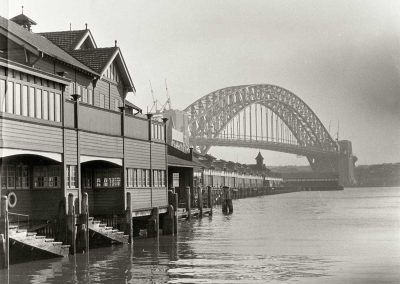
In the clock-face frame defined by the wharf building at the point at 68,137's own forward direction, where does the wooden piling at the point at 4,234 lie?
The wooden piling is roughly at 2 o'clock from the wharf building.

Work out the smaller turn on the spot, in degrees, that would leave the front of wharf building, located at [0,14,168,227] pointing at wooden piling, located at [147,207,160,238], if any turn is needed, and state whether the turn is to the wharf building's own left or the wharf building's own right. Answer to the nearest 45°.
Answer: approximately 90° to the wharf building's own left

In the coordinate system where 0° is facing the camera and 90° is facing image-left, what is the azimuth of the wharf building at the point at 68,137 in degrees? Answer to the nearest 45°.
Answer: approximately 315°
